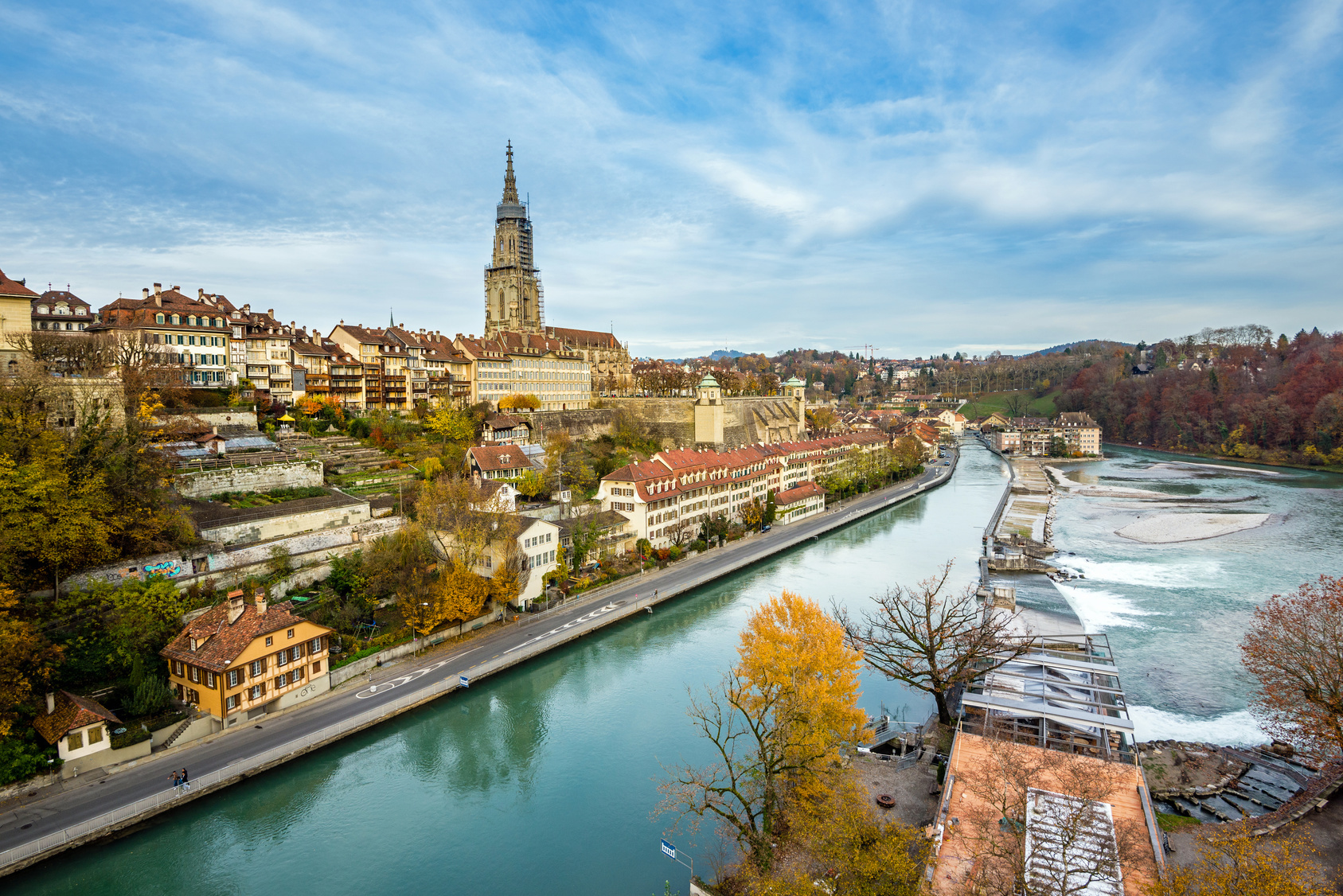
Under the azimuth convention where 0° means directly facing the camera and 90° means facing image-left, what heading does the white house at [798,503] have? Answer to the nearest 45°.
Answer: approximately 315°

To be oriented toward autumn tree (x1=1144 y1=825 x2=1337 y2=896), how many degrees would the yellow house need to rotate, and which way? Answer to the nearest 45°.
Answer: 0° — it already faces it

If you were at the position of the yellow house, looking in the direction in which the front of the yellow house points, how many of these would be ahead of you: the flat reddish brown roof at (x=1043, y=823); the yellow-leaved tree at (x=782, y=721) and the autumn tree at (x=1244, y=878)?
3

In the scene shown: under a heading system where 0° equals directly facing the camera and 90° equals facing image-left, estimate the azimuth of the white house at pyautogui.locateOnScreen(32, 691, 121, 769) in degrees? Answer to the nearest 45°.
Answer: approximately 315°

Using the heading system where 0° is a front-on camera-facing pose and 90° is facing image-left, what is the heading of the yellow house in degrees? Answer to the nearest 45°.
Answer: approximately 315°

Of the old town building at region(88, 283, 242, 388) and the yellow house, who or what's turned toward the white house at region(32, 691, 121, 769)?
the old town building

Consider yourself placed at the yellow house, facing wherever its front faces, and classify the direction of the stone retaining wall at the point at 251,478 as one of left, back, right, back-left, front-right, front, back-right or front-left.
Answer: back-left
